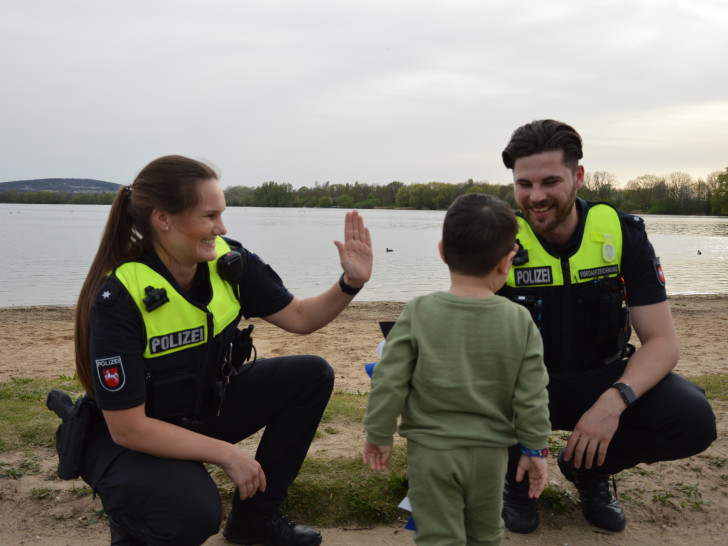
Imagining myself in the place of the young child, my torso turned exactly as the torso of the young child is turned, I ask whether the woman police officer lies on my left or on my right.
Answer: on my left

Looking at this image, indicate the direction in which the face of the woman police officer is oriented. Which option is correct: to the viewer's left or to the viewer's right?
to the viewer's right

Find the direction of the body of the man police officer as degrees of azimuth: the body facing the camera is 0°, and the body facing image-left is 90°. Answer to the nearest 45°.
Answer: approximately 0°

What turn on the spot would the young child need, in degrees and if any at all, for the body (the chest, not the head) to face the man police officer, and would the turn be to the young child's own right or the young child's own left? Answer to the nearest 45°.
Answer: approximately 45° to the young child's own right

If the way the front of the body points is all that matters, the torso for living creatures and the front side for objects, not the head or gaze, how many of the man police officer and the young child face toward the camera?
1

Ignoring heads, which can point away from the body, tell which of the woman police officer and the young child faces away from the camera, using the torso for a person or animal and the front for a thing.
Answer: the young child

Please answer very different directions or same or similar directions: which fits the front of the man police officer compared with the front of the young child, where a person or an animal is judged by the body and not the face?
very different directions

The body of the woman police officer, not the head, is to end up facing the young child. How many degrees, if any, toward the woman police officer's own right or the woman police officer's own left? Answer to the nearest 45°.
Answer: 0° — they already face them

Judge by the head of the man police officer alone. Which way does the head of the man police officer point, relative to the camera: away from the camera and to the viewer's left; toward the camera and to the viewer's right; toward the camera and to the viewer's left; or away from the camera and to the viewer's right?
toward the camera and to the viewer's left

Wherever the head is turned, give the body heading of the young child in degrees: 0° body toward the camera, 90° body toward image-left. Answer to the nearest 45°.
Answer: approximately 180°

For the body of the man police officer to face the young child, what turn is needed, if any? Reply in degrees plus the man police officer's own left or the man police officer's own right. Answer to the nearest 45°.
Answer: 0° — they already face them
